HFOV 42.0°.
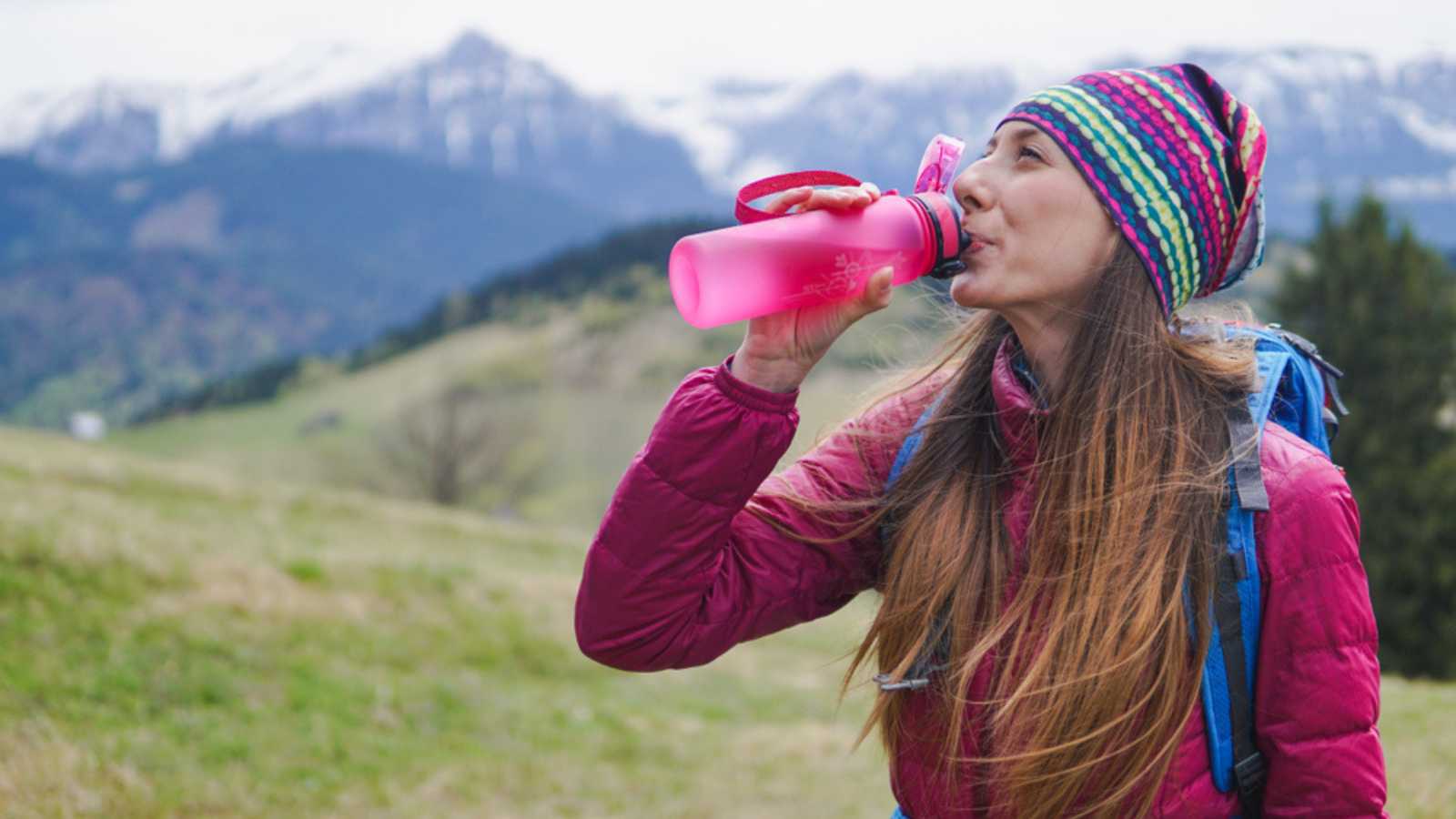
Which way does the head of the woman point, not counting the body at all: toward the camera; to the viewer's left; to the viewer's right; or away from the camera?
to the viewer's left

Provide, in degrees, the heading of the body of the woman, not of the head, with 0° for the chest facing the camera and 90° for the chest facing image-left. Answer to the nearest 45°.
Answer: approximately 45°

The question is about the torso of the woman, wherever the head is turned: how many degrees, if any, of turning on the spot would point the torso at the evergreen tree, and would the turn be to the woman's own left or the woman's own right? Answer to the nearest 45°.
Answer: approximately 135° to the woman's own right
